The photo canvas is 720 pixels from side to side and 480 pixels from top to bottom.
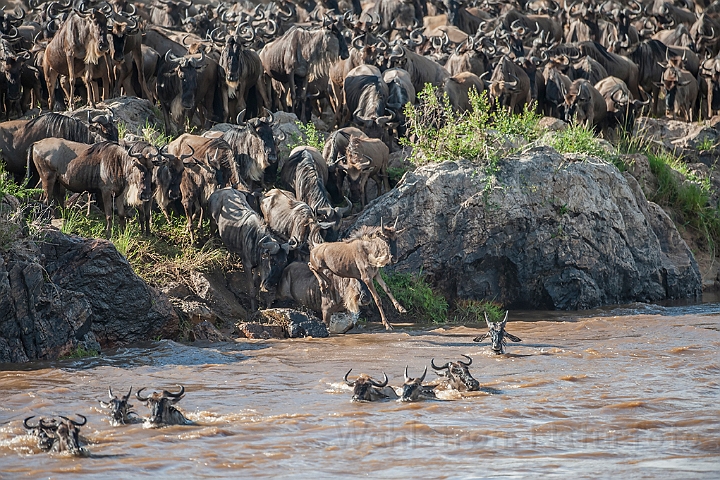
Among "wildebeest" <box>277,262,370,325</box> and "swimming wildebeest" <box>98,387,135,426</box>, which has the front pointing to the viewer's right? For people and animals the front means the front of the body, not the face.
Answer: the wildebeest

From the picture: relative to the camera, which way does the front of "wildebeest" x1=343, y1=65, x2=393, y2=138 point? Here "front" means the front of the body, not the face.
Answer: toward the camera

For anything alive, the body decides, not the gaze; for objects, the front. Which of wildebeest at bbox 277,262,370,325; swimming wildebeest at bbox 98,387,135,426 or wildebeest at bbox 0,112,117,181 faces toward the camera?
the swimming wildebeest

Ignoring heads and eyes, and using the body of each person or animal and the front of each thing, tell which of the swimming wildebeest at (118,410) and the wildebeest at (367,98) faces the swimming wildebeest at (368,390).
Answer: the wildebeest

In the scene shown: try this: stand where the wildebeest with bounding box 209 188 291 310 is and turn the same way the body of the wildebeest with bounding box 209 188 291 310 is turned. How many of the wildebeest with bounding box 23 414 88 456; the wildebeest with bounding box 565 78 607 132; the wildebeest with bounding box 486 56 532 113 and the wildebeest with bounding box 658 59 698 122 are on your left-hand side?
3

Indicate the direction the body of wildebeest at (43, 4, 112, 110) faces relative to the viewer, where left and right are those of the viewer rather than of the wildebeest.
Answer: facing the viewer and to the right of the viewer

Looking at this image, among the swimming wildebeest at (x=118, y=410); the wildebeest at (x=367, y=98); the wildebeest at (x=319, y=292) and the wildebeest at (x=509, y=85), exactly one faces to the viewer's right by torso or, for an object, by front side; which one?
the wildebeest at (x=319, y=292)

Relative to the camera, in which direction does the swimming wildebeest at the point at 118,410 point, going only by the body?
toward the camera

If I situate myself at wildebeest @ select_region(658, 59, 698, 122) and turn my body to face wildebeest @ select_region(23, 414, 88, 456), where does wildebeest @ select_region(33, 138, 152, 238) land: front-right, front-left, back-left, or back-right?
front-right

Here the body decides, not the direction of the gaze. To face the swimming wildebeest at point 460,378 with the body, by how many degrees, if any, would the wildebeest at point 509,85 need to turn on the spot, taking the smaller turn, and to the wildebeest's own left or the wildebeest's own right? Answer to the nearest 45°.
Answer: approximately 45° to the wildebeest's own left

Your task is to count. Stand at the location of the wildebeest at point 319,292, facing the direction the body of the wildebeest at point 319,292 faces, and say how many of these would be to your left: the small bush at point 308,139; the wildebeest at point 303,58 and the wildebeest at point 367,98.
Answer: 3

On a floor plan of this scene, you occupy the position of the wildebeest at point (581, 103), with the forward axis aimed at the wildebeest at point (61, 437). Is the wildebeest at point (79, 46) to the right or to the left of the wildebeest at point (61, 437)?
right

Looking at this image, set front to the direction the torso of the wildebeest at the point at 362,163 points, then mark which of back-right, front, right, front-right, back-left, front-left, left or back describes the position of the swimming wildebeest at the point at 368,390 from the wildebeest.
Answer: front-left

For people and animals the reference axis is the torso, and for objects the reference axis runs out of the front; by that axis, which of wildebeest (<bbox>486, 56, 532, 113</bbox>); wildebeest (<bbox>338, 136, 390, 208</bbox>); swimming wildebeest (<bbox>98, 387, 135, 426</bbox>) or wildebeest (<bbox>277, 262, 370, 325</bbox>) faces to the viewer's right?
wildebeest (<bbox>277, 262, 370, 325</bbox>)

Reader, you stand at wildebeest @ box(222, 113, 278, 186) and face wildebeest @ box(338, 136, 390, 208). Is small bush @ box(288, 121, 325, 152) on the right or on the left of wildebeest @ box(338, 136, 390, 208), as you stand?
left

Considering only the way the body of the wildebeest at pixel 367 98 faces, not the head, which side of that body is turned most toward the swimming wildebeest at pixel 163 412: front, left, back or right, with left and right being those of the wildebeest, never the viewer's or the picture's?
front

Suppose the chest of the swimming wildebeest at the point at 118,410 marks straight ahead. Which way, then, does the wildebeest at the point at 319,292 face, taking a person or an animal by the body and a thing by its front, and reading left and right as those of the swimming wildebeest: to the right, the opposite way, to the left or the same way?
to the left

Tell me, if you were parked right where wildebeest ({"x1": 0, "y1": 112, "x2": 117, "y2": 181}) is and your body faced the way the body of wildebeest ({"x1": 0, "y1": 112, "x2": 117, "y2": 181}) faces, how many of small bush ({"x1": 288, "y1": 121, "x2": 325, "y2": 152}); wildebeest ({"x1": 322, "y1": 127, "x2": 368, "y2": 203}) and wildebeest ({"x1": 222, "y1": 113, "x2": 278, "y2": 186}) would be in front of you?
3
